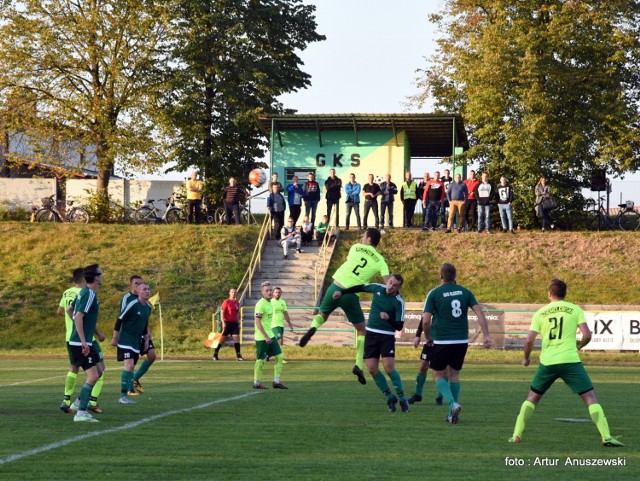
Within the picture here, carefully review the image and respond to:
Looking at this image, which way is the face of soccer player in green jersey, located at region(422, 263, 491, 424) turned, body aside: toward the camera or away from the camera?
away from the camera

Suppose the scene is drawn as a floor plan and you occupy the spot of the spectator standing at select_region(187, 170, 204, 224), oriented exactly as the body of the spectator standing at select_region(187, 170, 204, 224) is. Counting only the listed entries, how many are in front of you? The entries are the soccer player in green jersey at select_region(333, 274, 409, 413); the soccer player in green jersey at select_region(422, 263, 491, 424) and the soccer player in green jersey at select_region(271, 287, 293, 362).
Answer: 3

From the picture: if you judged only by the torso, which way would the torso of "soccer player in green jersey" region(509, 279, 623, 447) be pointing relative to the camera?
away from the camera

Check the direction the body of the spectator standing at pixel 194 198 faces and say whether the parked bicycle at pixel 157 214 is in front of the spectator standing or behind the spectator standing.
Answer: behind

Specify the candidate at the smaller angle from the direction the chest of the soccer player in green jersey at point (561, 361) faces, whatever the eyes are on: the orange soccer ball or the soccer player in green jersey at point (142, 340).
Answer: the orange soccer ball

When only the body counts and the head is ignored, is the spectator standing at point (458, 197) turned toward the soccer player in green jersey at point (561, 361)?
yes

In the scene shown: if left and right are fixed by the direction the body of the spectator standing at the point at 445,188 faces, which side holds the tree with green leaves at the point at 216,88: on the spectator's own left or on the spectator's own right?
on the spectator's own right

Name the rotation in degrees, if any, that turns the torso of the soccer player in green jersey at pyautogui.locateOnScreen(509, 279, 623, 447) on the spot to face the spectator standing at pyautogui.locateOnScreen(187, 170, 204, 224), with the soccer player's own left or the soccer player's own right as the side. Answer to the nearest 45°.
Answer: approximately 45° to the soccer player's own left
